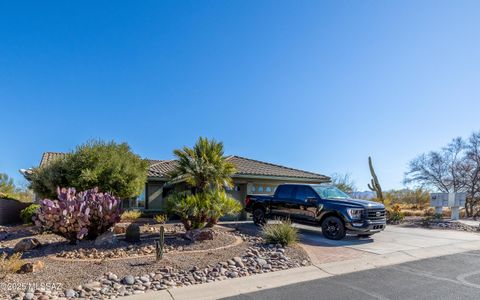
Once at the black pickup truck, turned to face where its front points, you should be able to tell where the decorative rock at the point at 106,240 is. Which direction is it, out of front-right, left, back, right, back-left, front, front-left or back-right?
right

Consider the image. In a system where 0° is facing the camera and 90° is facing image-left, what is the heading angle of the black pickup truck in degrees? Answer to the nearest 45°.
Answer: approximately 315°

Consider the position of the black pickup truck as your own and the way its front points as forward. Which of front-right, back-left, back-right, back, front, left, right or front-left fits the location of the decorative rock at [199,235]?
right

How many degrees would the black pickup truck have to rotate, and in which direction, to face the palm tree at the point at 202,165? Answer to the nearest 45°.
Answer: approximately 135° to its right

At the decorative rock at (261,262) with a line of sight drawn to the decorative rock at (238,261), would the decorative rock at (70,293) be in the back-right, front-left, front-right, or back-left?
front-left
